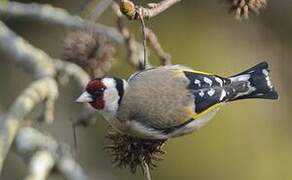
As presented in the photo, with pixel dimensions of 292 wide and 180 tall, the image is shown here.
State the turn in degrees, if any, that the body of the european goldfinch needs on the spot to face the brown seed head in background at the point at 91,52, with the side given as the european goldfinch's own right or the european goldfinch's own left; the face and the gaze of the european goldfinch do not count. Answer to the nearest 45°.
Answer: approximately 45° to the european goldfinch's own right

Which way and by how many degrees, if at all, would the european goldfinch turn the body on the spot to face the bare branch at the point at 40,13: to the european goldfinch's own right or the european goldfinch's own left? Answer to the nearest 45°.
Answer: approximately 45° to the european goldfinch's own right

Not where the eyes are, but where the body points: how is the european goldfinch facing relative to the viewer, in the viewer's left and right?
facing to the left of the viewer

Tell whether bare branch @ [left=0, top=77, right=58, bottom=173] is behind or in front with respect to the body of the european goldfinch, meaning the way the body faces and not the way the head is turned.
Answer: in front
